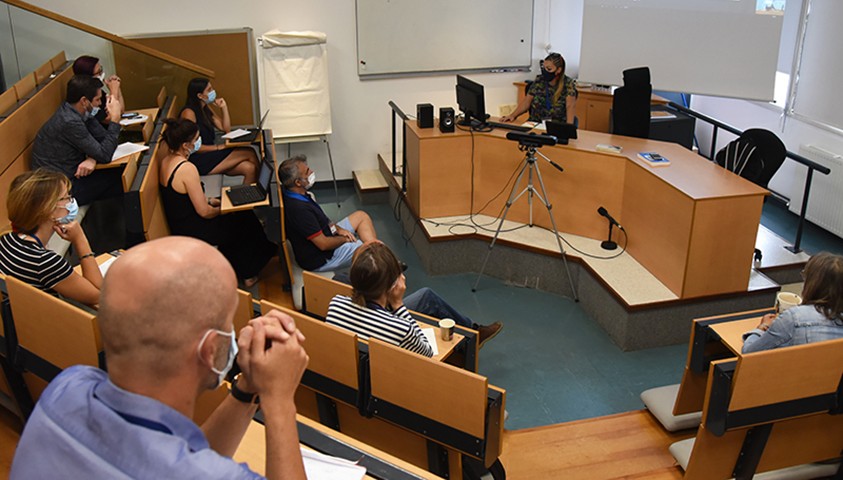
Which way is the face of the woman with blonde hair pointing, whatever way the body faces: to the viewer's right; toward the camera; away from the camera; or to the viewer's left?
to the viewer's right

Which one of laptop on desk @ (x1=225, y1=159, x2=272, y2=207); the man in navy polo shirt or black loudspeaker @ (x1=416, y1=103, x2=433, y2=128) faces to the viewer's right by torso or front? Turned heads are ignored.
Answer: the man in navy polo shirt

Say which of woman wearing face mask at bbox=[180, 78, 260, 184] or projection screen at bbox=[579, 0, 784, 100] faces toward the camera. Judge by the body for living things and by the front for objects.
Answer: the projection screen

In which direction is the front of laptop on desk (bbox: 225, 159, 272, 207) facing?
to the viewer's left

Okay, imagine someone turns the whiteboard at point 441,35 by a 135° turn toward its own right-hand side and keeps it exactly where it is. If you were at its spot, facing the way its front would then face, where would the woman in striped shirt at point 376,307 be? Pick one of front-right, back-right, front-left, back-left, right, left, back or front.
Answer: back-left

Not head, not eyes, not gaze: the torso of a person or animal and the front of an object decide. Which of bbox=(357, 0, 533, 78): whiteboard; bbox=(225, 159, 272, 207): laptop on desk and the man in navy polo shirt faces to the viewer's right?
the man in navy polo shirt

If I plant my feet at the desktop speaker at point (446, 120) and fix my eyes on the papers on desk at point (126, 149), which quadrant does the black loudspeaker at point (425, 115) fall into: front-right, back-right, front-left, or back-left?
front-right

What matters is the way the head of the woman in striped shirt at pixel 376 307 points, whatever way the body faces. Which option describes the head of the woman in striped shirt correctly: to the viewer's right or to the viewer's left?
to the viewer's right

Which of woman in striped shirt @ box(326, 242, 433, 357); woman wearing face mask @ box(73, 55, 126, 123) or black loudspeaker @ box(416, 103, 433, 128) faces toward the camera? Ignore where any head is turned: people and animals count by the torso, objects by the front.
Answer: the black loudspeaker

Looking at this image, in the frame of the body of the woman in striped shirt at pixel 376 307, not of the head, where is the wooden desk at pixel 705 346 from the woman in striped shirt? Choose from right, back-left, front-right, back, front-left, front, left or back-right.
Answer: front-right

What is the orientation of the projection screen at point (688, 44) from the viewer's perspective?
toward the camera

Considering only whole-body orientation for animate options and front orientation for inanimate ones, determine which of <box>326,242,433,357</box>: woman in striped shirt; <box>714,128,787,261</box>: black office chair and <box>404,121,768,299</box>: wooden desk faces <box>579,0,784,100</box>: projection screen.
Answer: the woman in striped shirt

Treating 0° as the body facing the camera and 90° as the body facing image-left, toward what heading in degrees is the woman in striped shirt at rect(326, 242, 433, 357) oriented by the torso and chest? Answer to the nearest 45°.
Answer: approximately 225°

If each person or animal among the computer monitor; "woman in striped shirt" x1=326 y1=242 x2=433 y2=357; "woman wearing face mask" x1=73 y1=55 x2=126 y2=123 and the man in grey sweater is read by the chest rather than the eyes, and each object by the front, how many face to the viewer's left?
0

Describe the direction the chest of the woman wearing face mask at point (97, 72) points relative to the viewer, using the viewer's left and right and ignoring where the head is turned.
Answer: facing to the right of the viewer

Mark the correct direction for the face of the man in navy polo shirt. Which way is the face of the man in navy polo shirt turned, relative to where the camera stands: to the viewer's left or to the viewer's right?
to the viewer's right
